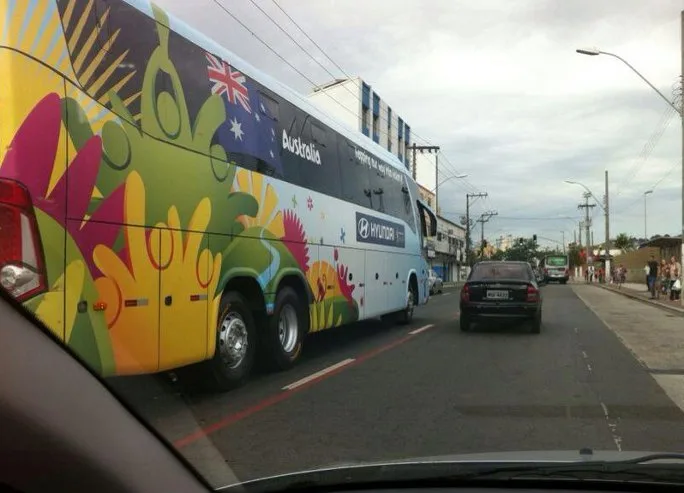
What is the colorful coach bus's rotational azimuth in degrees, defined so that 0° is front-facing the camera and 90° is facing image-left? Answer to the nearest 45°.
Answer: approximately 225°

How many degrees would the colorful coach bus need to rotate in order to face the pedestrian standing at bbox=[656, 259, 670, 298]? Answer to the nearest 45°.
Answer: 0° — it already faces them

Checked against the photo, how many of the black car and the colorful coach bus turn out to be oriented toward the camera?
0

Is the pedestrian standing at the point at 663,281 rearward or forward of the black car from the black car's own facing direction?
forward

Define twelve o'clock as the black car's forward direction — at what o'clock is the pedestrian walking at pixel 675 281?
The pedestrian walking is roughly at 1 o'clock from the black car.

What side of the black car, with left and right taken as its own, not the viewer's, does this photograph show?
back

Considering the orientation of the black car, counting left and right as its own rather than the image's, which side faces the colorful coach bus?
back

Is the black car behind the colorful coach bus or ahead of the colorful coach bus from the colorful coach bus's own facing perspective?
ahead
